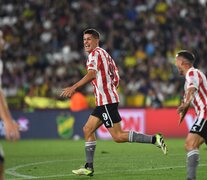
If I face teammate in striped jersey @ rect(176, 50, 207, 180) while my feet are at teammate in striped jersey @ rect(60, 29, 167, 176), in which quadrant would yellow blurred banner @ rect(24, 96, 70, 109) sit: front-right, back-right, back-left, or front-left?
back-left

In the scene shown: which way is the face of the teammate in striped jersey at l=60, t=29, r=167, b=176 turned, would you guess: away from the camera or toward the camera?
toward the camera

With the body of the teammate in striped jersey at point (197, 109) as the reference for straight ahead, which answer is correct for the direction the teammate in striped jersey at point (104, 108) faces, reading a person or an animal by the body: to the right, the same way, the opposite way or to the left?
the same way

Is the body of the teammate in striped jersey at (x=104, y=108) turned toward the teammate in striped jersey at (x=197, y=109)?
no

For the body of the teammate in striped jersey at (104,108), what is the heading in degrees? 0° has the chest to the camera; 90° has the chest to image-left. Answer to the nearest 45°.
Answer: approximately 90°

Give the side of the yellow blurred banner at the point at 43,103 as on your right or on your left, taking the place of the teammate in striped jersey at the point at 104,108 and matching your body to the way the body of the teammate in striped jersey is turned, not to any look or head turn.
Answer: on your right

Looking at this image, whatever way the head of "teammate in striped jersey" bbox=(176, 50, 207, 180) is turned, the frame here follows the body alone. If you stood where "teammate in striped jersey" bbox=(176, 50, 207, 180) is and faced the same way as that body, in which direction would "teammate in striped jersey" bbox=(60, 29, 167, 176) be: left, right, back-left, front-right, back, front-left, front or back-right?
front-right

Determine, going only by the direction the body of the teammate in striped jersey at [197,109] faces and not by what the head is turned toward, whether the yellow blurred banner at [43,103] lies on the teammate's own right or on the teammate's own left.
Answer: on the teammate's own right

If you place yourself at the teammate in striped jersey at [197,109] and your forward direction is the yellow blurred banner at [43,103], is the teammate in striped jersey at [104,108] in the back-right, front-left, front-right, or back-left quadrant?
front-left

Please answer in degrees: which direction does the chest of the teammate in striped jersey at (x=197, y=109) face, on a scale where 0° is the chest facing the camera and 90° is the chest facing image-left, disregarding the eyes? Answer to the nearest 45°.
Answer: approximately 90°

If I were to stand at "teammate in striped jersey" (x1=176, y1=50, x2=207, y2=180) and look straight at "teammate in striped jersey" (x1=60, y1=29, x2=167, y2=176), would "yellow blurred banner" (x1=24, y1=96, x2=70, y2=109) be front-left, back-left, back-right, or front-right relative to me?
front-right
